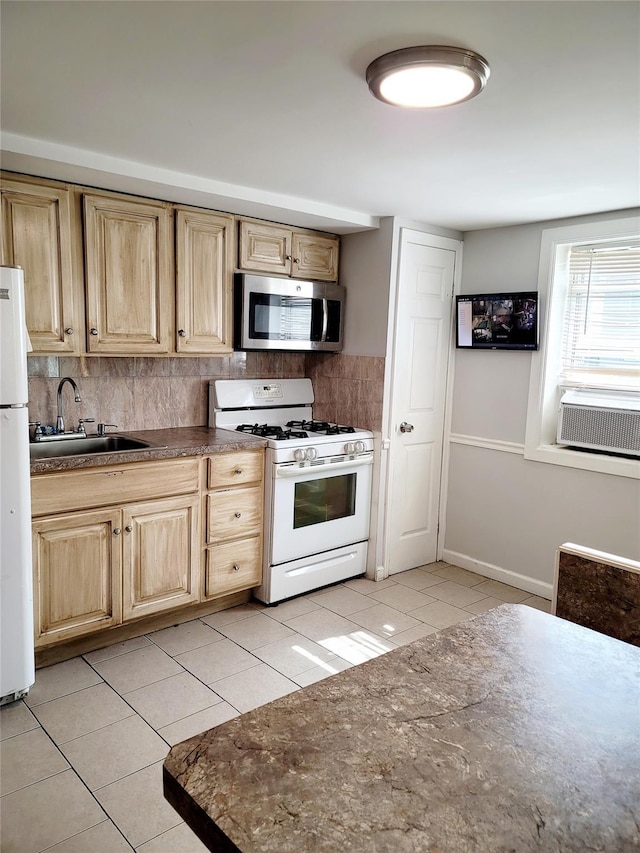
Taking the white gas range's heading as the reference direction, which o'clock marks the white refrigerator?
The white refrigerator is roughly at 3 o'clock from the white gas range.

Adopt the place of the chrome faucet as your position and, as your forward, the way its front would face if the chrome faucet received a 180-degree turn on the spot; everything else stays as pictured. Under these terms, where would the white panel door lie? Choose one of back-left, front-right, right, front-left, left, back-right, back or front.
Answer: back-right

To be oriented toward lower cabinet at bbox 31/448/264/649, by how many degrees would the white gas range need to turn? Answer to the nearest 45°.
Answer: approximately 90° to its right

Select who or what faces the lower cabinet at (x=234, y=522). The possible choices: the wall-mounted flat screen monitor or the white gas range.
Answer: the wall-mounted flat screen monitor

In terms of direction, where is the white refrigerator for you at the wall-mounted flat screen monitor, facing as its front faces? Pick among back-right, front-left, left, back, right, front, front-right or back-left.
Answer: front

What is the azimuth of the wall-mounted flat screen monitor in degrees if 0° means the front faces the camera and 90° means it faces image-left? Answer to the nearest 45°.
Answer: approximately 45°

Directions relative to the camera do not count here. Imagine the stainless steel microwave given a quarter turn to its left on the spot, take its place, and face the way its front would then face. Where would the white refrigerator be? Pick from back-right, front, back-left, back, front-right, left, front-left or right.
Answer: back

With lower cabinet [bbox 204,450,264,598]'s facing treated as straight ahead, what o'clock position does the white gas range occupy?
The white gas range is roughly at 9 o'clock from the lower cabinet.

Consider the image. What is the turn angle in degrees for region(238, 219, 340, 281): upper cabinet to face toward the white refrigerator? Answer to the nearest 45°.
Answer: approximately 90° to its right

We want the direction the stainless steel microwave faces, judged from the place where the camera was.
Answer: facing the viewer and to the right of the viewer

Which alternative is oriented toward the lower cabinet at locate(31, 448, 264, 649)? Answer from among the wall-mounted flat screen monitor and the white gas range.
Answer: the wall-mounted flat screen monitor
